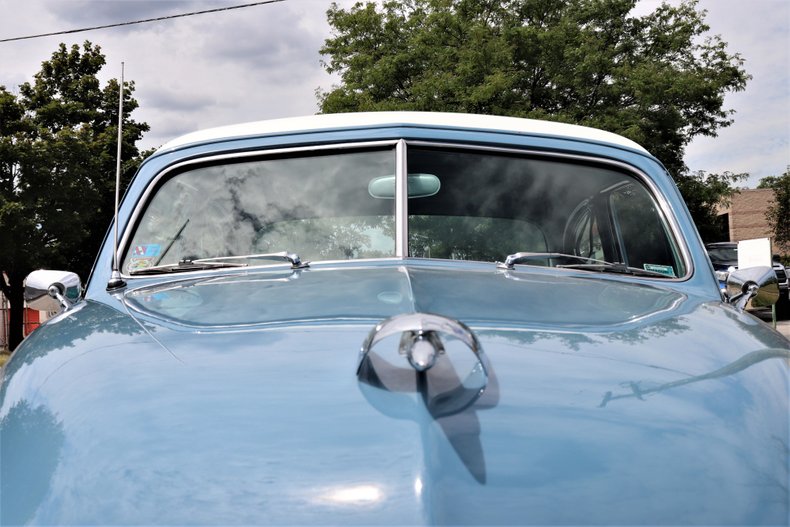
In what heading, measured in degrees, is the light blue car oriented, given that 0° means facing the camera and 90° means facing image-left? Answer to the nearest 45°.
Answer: approximately 0°

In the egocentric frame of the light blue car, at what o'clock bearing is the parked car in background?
The parked car in background is roughly at 7 o'clock from the light blue car.

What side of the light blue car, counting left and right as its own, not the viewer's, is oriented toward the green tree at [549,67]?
back

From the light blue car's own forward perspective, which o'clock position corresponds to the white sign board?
The white sign board is roughly at 7 o'clock from the light blue car.

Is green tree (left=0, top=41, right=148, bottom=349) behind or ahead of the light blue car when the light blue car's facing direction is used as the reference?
behind
